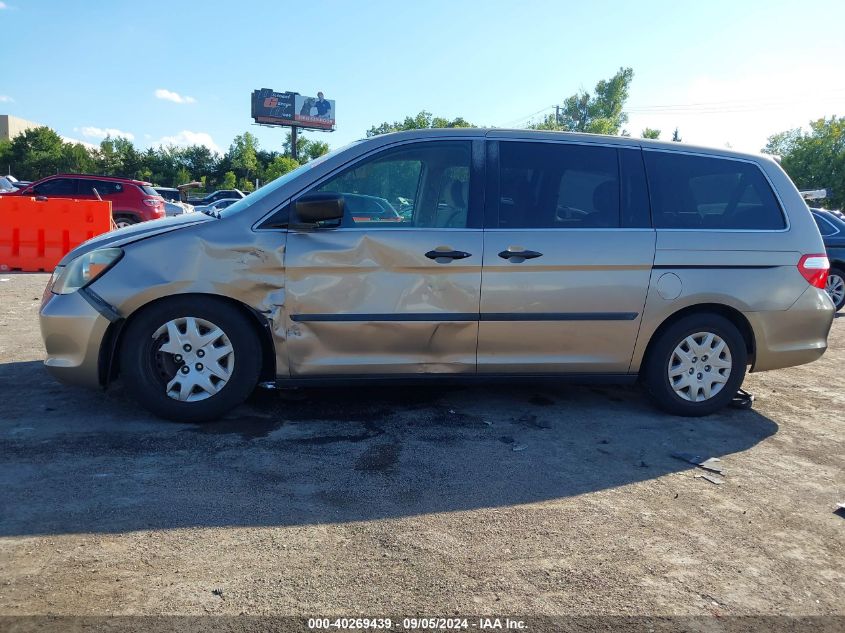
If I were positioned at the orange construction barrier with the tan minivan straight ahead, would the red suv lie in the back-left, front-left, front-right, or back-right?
back-left

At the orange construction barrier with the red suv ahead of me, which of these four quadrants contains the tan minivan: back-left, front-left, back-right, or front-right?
back-right

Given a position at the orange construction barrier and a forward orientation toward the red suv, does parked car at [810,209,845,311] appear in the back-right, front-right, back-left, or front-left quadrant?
back-right

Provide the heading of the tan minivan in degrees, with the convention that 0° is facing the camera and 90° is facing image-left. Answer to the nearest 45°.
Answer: approximately 90°

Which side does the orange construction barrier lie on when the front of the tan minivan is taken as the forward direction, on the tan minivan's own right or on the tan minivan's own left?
on the tan minivan's own right

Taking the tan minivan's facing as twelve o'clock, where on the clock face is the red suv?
The red suv is roughly at 2 o'clock from the tan minivan.

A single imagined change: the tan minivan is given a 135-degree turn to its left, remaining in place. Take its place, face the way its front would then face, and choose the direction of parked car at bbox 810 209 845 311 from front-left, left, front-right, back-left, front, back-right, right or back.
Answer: left
